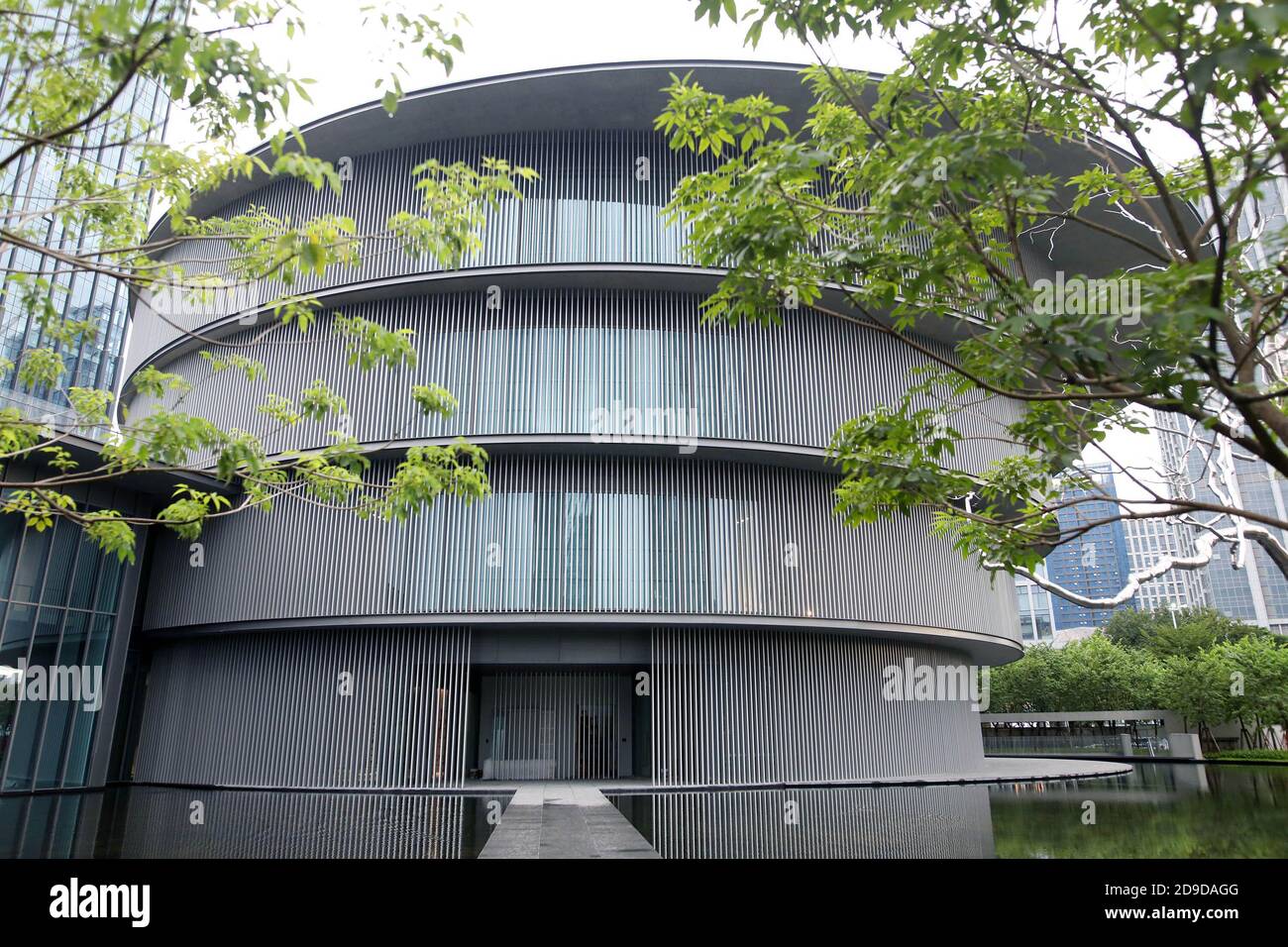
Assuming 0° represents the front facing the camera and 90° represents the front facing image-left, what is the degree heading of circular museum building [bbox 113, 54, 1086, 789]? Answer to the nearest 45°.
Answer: approximately 0°

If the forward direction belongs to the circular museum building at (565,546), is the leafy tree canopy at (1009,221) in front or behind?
in front

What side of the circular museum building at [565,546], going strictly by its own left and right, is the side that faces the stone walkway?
front

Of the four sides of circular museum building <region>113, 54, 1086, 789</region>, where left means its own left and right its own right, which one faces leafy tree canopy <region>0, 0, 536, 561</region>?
front

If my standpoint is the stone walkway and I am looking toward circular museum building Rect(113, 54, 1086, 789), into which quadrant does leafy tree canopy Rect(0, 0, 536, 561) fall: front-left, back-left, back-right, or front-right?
back-left
